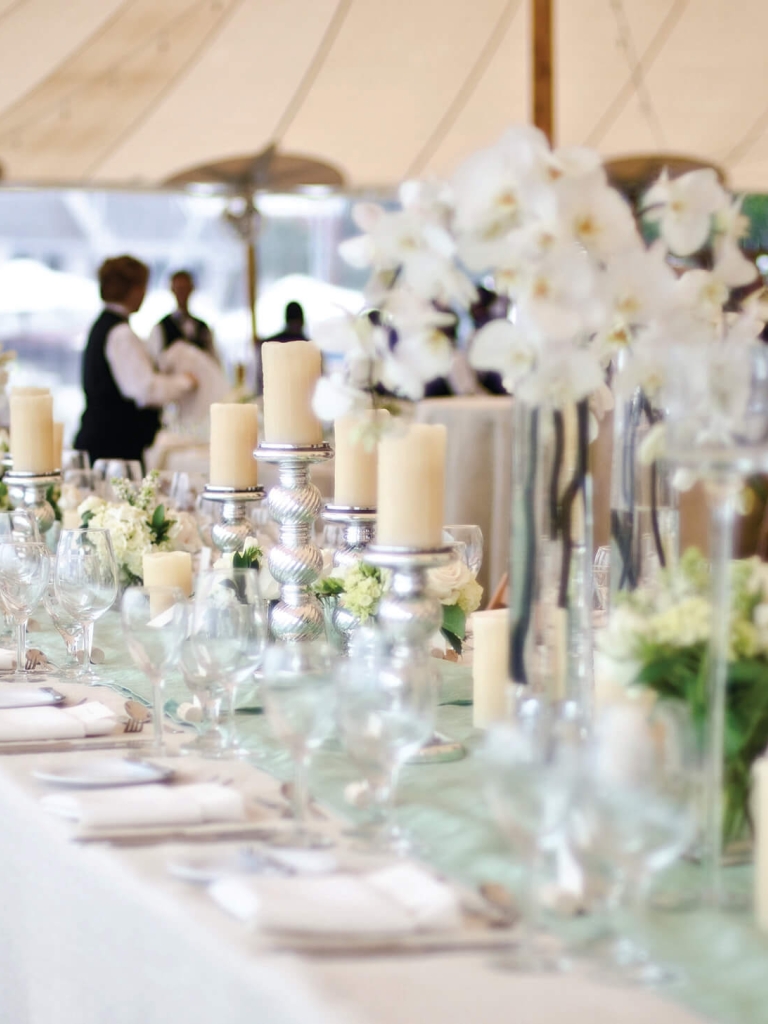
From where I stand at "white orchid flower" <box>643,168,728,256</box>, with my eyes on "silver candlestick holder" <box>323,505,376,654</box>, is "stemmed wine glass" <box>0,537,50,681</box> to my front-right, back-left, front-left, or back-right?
front-left

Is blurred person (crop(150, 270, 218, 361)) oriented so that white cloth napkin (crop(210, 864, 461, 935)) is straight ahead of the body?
yes

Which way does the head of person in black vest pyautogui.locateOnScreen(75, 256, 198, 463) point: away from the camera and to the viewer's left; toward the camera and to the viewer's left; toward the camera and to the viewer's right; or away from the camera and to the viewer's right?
away from the camera and to the viewer's right

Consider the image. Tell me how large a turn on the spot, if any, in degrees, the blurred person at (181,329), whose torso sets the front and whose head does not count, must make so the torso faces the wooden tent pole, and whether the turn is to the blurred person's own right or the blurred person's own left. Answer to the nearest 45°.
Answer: approximately 45° to the blurred person's own left

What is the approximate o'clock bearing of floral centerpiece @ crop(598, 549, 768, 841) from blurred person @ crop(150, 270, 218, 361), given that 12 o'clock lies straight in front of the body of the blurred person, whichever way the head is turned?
The floral centerpiece is roughly at 12 o'clock from the blurred person.

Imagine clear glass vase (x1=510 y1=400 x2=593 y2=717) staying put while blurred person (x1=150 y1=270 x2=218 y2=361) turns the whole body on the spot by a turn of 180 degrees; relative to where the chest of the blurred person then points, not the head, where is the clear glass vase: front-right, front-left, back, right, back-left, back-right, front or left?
back

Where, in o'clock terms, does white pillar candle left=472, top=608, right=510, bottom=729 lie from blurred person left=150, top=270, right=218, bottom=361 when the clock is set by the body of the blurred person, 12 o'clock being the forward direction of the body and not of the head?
The white pillar candle is roughly at 12 o'clock from the blurred person.

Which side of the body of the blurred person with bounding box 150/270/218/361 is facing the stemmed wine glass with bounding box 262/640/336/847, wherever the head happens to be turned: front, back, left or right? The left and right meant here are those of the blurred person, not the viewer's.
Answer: front

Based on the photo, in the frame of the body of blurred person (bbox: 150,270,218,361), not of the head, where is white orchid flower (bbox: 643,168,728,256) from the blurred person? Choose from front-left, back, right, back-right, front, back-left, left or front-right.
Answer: front

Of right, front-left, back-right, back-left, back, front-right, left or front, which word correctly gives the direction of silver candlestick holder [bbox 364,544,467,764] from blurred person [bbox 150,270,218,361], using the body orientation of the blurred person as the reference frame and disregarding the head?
front

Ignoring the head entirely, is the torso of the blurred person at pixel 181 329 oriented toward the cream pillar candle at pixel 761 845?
yes

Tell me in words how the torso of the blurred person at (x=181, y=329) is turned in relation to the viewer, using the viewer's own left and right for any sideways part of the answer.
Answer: facing the viewer

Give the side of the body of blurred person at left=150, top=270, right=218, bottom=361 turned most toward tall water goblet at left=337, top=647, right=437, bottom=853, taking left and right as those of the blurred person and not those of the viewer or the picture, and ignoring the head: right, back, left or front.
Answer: front

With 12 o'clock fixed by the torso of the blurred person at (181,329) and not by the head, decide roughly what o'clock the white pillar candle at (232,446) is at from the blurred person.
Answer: The white pillar candle is roughly at 12 o'clock from the blurred person.

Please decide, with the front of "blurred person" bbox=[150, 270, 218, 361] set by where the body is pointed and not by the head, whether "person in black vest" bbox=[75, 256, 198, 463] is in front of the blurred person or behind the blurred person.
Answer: in front

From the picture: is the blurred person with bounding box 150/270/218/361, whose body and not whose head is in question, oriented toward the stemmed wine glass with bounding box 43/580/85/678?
yes

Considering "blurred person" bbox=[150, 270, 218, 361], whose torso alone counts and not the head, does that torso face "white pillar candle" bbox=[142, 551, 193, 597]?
yes

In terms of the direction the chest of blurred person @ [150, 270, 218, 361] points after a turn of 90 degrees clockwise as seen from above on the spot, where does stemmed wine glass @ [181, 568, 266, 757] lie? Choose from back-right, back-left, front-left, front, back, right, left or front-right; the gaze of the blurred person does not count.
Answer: left
